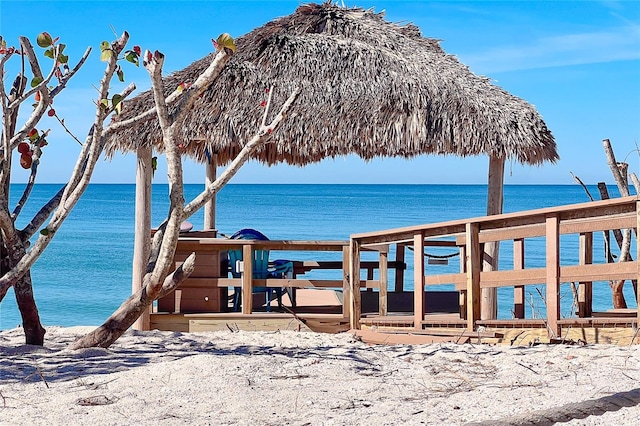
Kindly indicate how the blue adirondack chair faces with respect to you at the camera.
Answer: facing away from the viewer and to the right of the viewer

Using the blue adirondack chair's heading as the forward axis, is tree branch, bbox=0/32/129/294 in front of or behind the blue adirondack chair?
behind
